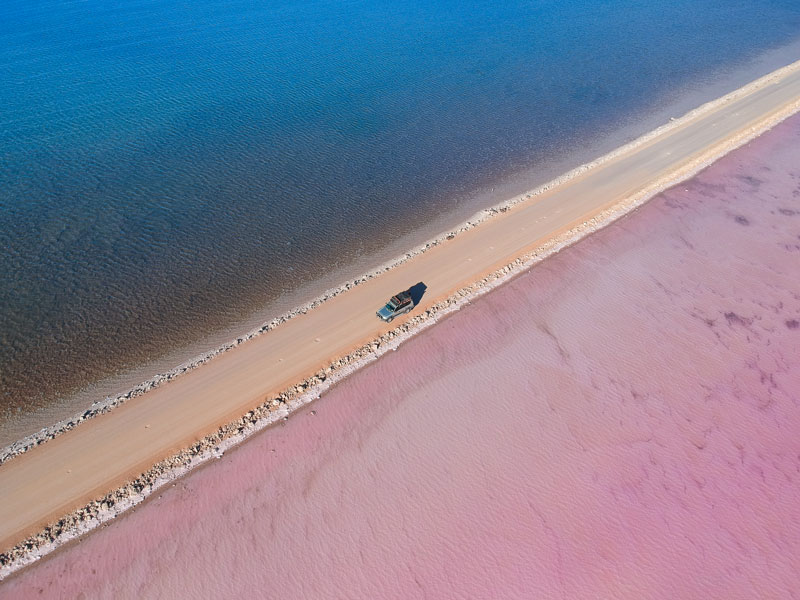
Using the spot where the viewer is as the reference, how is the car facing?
facing the viewer and to the left of the viewer
